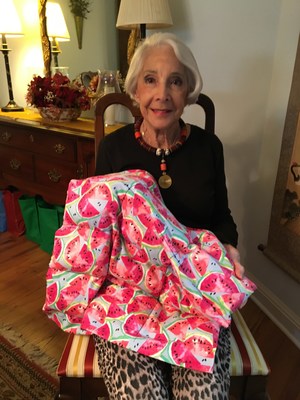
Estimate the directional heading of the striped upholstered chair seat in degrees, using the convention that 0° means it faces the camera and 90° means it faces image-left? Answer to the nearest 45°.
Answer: approximately 0°

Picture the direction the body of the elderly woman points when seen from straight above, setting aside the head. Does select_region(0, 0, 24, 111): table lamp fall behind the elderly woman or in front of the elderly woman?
behind

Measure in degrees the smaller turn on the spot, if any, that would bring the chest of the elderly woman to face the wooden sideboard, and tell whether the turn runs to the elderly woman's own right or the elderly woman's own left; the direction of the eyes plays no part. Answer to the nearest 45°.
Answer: approximately 135° to the elderly woman's own right
